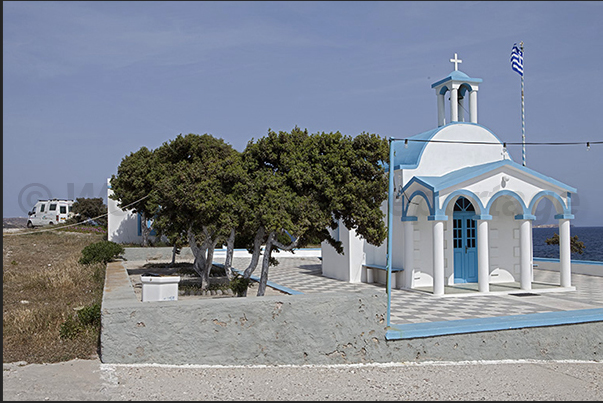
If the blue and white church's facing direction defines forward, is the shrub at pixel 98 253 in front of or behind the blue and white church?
behind

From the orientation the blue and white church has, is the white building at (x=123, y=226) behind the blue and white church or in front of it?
behind

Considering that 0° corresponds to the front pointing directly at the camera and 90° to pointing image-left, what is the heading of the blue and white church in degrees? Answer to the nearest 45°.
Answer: approximately 315°

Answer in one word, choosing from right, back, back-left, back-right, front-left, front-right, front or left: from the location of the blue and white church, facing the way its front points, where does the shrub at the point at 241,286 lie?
right

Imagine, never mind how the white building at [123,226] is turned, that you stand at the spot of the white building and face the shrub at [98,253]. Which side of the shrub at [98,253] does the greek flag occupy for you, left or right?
left

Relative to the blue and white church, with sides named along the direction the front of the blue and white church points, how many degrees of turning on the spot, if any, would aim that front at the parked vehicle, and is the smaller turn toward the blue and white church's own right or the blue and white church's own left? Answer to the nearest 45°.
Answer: approximately 180°

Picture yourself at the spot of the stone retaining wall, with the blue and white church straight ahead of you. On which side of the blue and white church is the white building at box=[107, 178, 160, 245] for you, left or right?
left

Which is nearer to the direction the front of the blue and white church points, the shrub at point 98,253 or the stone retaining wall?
the stone retaining wall

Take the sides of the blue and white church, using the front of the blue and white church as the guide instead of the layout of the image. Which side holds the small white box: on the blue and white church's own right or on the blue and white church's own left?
on the blue and white church's own right

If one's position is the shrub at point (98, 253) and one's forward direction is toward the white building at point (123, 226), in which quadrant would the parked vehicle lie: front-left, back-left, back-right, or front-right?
front-left

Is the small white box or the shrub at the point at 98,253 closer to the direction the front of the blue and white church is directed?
the small white box

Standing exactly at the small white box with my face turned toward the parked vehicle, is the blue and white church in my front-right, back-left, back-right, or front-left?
front-right

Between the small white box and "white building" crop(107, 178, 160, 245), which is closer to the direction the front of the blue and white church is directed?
the small white box
